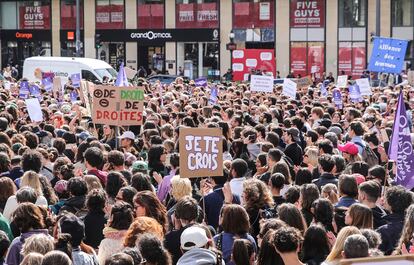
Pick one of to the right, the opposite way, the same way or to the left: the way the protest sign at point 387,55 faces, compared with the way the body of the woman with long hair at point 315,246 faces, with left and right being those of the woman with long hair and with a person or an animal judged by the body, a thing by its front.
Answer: the opposite way

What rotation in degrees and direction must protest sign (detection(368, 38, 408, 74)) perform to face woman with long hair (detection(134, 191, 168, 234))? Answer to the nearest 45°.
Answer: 0° — it already faces them

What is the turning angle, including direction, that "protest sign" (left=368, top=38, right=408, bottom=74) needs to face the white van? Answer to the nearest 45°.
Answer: approximately 135° to its right

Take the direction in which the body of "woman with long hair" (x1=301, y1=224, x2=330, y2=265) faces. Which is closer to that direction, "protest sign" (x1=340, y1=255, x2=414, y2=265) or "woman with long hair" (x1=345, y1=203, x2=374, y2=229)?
the woman with long hair

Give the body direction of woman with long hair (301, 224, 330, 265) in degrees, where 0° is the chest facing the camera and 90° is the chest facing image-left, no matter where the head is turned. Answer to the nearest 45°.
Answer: approximately 180°

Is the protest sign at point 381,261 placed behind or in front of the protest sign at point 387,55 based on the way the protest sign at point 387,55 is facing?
in front

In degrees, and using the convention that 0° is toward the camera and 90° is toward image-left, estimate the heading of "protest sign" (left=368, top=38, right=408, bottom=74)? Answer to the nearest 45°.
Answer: approximately 0°

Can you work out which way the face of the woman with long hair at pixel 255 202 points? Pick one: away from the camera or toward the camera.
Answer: away from the camera

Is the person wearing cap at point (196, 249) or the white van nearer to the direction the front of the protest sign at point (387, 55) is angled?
the person wearing cap

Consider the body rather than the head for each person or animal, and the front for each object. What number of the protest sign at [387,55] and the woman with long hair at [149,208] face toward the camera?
1

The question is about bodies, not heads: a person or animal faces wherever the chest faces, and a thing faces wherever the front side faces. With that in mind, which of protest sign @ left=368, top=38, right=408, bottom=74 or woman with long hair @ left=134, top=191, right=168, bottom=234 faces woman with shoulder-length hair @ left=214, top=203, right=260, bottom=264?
the protest sign
